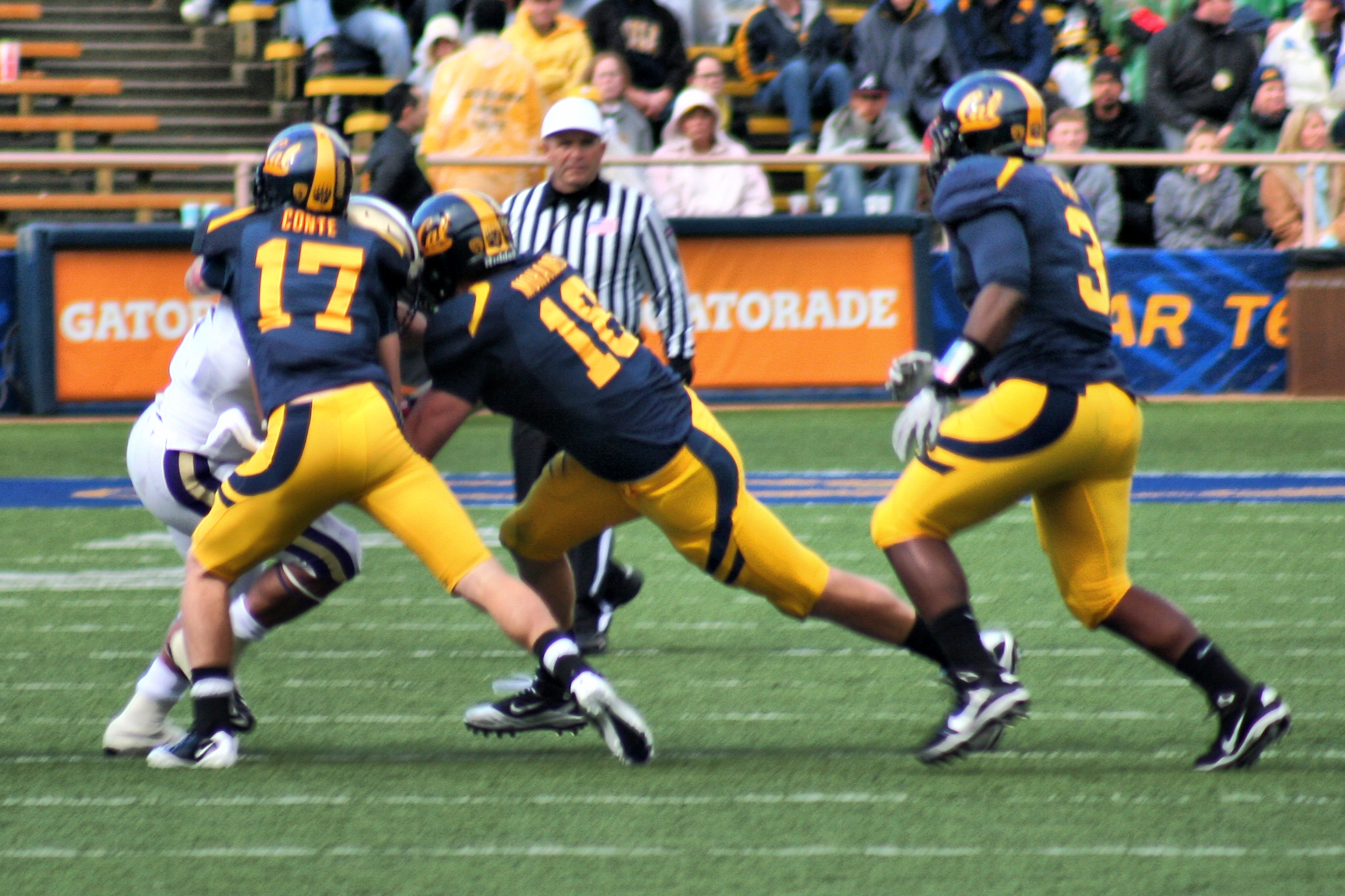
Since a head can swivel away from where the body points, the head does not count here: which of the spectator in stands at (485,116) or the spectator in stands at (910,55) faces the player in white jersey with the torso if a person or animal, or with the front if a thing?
the spectator in stands at (910,55)

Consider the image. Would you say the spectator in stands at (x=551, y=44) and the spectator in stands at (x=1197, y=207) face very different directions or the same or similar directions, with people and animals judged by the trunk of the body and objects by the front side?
same or similar directions

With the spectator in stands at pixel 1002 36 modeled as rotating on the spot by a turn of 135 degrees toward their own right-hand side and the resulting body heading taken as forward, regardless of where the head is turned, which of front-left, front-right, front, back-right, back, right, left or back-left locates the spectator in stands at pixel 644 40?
front-left

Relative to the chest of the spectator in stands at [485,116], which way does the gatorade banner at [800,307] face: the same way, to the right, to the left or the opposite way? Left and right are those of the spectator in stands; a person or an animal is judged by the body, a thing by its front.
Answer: the opposite way

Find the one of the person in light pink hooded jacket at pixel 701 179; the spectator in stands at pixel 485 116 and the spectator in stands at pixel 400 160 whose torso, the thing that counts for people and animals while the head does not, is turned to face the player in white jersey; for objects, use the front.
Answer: the person in light pink hooded jacket

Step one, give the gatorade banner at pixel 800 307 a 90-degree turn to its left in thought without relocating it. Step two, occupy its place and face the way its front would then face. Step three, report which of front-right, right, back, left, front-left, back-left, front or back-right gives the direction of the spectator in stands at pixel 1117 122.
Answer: front-left

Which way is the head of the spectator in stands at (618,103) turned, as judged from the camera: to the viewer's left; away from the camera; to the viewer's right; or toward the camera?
toward the camera

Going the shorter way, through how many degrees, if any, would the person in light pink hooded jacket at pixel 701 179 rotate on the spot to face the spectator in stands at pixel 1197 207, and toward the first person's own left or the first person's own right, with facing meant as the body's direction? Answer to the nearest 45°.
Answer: approximately 90° to the first person's own left

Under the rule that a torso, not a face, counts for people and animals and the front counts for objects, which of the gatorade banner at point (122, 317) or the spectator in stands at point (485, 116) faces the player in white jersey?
the gatorade banner

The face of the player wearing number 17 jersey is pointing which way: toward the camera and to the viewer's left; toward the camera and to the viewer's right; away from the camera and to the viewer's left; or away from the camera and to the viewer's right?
away from the camera and to the viewer's left

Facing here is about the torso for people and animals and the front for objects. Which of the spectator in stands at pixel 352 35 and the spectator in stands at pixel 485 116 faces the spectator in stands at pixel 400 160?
the spectator in stands at pixel 352 35

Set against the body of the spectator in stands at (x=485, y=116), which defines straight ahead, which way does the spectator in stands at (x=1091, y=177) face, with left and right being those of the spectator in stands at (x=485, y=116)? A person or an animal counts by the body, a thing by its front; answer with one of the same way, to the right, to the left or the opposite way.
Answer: the opposite way

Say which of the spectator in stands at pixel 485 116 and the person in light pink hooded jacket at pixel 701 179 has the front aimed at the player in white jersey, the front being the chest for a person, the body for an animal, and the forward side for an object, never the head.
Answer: the person in light pink hooded jacket

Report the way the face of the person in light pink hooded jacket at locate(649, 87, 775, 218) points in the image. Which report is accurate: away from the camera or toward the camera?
toward the camera

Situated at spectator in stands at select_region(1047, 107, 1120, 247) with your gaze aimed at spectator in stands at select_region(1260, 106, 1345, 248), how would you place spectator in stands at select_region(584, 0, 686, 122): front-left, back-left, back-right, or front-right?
back-left

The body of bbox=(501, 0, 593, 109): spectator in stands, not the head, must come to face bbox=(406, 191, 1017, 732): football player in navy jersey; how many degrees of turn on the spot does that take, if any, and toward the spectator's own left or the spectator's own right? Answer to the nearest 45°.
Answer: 0° — they already face them

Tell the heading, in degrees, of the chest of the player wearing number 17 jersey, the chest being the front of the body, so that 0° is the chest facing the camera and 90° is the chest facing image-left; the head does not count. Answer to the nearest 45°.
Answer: approximately 135°

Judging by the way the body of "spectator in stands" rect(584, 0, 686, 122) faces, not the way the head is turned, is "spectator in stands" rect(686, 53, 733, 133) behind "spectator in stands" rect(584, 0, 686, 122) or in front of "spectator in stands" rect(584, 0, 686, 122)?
in front

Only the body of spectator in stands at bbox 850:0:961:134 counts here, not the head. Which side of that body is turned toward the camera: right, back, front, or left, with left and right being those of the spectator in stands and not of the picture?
front

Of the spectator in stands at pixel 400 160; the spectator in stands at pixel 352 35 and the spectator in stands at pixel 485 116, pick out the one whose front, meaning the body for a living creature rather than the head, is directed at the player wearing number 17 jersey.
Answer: the spectator in stands at pixel 352 35

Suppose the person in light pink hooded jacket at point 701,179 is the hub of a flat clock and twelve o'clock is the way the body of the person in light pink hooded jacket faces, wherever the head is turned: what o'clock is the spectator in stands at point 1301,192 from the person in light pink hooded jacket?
The spectator in stands is roughly at 9 o'clock from the person in light pink hooded jacket.

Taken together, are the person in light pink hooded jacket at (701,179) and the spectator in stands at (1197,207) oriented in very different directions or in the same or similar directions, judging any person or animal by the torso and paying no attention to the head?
same or similar directions

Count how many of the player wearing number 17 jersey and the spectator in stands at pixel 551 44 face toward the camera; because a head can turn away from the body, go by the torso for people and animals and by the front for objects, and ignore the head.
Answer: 1

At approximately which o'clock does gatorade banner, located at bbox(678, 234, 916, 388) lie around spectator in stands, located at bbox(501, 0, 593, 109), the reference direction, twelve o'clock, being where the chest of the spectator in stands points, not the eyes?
The gatorade banner is roughly at 10 o'clock from the spectator in stands.
